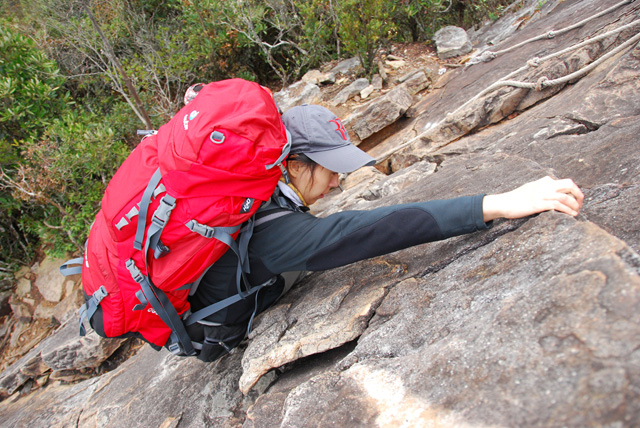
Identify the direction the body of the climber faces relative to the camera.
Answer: to the viewer's right

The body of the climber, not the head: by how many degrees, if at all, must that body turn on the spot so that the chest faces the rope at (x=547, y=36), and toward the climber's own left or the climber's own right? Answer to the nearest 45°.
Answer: approximately 45° to the climber's own left
